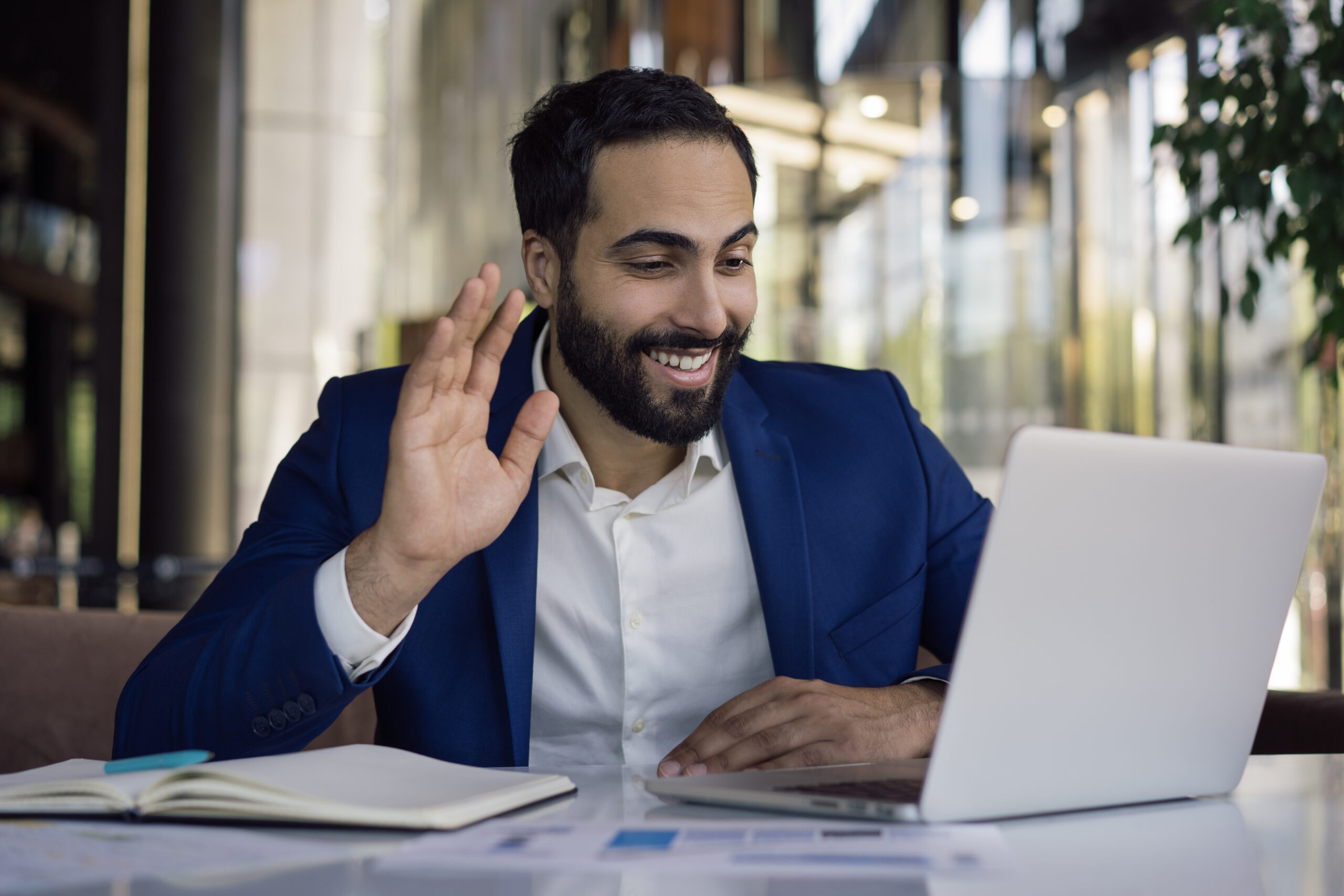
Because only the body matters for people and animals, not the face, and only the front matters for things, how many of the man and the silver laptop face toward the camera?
1

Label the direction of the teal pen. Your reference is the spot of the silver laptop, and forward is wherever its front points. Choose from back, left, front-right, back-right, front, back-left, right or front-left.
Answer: front-left

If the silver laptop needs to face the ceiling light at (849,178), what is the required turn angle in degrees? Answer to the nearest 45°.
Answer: approximately 45° to its right

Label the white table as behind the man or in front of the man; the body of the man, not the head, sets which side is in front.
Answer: in front

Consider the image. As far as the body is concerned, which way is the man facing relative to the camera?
toward the camera

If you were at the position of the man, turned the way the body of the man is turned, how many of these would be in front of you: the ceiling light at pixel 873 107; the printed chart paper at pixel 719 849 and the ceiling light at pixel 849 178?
1

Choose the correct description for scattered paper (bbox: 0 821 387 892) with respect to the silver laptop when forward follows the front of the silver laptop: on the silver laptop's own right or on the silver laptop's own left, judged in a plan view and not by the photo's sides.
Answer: on the silver laptop's own left

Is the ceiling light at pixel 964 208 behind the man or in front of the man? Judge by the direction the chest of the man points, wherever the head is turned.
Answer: behind

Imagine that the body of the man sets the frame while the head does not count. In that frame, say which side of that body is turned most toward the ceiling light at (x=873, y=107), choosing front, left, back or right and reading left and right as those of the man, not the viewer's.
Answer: back

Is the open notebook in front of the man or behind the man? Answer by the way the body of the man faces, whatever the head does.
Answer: in front

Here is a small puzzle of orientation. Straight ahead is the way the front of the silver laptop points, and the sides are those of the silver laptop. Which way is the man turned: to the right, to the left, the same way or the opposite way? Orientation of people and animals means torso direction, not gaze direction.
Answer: the opposite way

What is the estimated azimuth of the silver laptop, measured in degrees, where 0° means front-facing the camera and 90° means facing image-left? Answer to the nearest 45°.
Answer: approximately 135°

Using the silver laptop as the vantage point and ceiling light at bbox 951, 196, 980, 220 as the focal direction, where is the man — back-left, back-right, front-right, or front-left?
front-left

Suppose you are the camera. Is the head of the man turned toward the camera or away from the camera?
toward the camera

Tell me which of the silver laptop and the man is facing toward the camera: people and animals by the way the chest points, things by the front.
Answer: the man

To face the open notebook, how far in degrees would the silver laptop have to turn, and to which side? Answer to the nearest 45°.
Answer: approximately 45° to its left

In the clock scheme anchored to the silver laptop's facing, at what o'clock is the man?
The man is roughly at 12 o'clock from the silver laptop.
